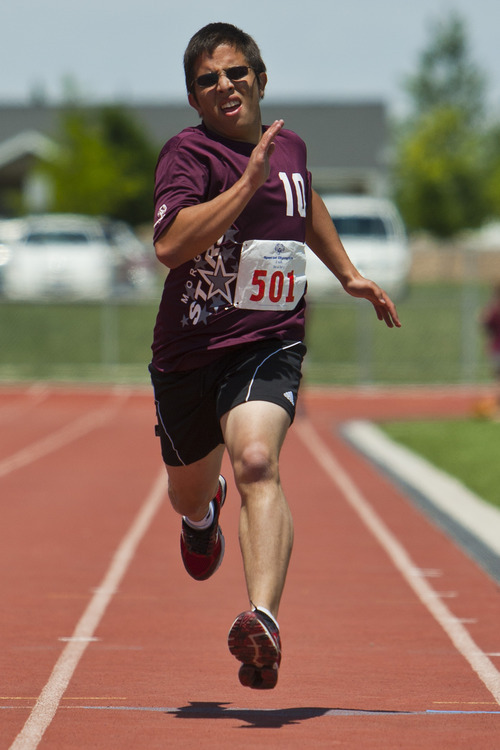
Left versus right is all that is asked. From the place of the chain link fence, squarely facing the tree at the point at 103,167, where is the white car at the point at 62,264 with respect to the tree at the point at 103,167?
left

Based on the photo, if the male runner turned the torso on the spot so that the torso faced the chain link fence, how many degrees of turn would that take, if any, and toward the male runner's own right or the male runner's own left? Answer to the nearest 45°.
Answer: approximately 180°

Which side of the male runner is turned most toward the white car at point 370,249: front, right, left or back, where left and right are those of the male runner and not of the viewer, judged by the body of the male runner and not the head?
back

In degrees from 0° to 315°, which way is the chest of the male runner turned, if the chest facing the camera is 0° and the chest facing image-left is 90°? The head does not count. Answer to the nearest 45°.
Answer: approximately 0°

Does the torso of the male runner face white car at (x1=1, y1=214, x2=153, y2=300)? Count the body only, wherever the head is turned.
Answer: no

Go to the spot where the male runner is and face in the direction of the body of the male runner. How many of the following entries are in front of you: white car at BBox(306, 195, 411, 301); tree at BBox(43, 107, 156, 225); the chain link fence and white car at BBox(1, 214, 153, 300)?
0

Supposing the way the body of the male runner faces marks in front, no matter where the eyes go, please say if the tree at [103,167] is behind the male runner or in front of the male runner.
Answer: behind
